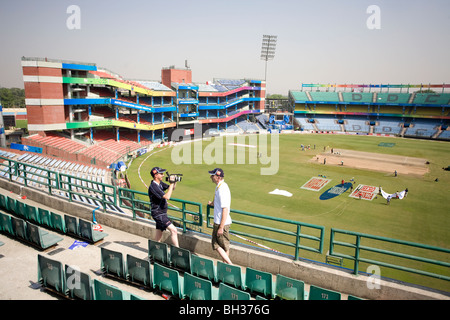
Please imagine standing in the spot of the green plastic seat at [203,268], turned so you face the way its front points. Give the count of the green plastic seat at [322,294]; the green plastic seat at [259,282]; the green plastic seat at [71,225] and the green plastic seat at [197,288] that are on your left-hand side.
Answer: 1

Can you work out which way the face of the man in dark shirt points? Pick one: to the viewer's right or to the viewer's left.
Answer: to the viewer's right

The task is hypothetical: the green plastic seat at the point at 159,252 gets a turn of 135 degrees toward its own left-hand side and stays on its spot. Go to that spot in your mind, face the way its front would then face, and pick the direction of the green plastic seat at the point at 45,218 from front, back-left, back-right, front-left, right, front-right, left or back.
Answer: front-right

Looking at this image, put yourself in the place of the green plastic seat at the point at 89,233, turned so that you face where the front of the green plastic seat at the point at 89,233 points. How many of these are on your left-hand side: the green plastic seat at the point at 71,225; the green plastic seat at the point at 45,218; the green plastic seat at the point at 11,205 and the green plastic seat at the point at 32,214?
4

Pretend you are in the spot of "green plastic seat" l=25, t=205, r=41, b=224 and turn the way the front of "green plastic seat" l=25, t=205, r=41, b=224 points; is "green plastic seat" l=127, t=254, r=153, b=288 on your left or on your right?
on your right

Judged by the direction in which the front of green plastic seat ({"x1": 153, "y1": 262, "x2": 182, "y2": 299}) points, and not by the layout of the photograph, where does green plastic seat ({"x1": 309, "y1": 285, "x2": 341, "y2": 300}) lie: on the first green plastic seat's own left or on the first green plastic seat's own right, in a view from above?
on the first green plastic seat's own right

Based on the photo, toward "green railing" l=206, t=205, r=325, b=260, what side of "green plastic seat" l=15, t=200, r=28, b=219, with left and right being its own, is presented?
right

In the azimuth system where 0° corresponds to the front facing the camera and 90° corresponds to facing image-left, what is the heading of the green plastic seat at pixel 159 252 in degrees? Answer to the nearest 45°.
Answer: approximately 225°

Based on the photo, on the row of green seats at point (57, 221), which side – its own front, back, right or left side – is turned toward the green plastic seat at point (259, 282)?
right

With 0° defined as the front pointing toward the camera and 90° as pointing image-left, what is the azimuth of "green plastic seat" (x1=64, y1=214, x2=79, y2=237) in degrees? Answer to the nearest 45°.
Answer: approximately 225°

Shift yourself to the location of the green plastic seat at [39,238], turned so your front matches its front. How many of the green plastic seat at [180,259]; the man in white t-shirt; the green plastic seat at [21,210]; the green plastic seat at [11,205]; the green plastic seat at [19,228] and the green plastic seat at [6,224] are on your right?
2

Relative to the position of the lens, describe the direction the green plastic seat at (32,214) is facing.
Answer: facing away from the viewer and to the right of the viewer

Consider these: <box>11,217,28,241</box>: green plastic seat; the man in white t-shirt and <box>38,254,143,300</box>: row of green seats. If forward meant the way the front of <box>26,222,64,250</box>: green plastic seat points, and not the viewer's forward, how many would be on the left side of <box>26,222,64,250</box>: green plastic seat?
1

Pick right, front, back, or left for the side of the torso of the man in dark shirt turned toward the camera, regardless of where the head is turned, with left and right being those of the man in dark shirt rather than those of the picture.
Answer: right

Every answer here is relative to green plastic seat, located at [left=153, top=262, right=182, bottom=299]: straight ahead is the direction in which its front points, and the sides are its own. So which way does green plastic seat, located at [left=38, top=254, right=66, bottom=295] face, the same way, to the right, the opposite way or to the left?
the same way

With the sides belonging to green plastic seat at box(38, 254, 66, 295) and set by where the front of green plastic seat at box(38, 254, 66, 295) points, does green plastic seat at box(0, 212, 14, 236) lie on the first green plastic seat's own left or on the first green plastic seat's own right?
on the first green plastic seat's own left

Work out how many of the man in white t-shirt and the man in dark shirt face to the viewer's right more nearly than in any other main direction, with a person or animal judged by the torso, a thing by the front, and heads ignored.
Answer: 1

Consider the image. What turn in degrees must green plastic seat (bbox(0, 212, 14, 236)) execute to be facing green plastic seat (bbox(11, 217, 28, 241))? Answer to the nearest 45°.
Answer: approximately 90° to its right

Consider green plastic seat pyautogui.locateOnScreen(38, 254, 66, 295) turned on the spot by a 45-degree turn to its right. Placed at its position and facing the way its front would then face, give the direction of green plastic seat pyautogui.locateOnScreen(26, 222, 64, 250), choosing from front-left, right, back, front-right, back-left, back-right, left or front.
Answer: left

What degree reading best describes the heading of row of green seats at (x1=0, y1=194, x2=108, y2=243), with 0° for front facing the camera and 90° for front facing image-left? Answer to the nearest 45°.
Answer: approximately 225°
